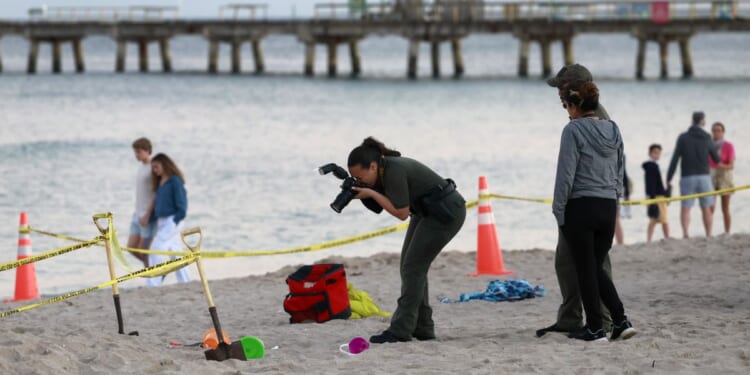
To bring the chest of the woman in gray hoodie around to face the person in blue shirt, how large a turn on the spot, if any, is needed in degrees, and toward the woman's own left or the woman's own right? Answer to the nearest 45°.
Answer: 0° — they already face them

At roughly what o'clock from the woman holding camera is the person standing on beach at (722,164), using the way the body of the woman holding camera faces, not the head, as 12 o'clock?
The person standing on beach is roughly at 4 o'clock from the woman holding camera.

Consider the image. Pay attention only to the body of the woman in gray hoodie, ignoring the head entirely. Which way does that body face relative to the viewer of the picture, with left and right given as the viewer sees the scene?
facing away from the viewer and to the left of the viewer

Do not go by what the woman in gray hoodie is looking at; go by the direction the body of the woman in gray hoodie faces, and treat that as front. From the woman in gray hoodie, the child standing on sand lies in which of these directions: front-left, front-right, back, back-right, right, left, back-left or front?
front-right

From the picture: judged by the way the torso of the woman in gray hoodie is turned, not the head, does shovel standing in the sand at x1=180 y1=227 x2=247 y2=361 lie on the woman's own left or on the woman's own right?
on the woman's own left

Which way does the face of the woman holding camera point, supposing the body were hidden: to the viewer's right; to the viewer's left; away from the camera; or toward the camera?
to the viewer's left

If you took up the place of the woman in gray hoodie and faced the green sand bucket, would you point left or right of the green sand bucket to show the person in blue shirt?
right

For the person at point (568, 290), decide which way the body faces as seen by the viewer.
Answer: to the viewer's left

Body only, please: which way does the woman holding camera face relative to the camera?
to the viewer's left
